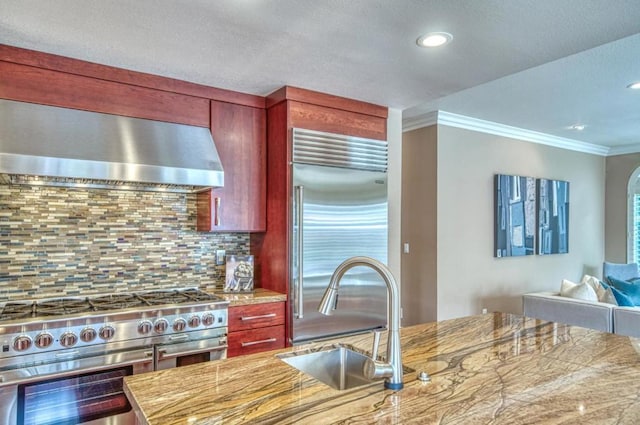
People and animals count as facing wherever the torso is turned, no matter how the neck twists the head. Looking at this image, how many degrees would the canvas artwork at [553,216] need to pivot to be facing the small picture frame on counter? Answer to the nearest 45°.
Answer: approximately 90° to its right

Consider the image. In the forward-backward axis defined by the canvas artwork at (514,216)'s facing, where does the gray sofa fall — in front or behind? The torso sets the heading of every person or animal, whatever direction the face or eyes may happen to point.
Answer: in front

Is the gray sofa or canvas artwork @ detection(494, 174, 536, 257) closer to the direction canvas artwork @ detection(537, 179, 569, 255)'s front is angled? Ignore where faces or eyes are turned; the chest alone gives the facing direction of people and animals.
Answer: the gray sofa

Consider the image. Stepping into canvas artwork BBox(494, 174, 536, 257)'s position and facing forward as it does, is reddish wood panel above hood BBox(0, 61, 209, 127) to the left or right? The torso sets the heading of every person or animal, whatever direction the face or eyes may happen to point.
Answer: on its right

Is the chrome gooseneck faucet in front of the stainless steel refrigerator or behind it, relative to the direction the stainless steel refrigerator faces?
in front

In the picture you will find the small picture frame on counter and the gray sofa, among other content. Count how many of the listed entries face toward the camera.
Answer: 1

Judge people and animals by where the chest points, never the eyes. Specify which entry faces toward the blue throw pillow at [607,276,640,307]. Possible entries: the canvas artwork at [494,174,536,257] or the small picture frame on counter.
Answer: the canvas artwork

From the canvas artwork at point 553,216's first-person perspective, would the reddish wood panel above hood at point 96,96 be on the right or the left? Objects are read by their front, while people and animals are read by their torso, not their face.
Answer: on its right

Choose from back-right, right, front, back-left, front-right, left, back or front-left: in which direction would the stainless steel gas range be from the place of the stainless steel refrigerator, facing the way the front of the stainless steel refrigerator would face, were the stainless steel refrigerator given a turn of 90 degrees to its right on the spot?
front

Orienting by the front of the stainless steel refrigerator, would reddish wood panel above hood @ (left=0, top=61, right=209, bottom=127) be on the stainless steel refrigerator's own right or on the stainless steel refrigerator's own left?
on the stainless steel refrigerator's own right

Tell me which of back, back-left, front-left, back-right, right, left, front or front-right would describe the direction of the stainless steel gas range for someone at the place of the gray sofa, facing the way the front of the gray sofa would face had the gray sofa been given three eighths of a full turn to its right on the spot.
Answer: front-right
